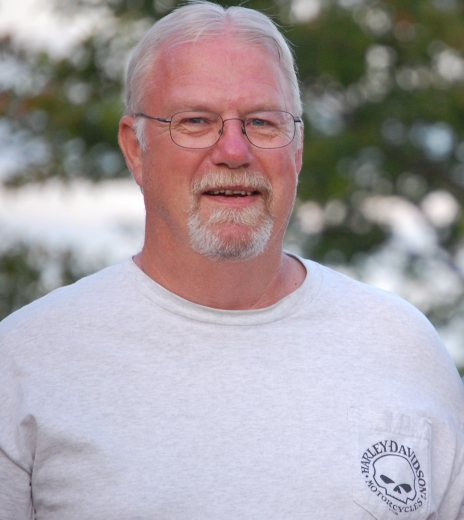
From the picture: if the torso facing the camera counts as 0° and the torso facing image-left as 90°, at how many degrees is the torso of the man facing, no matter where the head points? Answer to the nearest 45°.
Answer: approximately 0°
